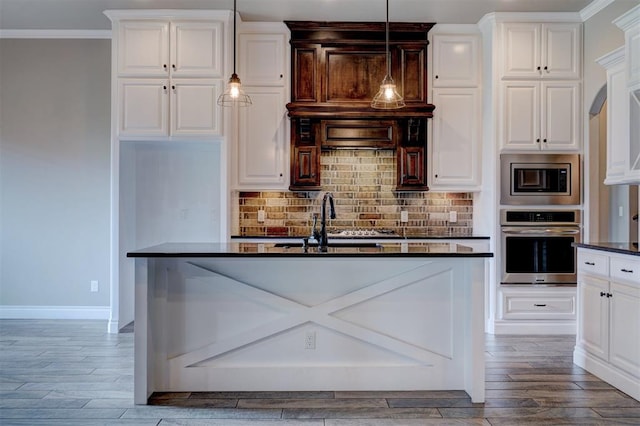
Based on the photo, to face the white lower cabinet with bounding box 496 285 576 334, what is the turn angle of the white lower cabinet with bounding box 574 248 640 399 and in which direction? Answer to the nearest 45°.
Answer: approximately 90° to its right

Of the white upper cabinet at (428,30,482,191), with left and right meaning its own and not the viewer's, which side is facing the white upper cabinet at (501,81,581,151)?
left

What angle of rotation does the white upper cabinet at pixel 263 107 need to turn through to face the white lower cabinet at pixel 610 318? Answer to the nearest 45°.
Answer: approximately 45° to its left

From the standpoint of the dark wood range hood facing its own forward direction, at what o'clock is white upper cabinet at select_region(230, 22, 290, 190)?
The white upper cabinet is roughly at 3 o'clock from the dark wood range hood.

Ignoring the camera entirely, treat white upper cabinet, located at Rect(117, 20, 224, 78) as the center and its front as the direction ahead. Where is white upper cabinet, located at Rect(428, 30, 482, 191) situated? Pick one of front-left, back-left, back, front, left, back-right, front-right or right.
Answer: left

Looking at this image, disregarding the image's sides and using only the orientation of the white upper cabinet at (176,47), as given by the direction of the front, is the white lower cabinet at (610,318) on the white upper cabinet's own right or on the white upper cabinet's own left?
on the white upper cabinet's own left

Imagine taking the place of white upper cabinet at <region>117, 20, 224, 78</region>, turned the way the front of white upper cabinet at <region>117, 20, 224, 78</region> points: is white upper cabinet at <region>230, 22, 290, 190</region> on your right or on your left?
on your left

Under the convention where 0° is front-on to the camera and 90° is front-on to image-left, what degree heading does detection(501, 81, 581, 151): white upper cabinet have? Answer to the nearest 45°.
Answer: approximately 0°

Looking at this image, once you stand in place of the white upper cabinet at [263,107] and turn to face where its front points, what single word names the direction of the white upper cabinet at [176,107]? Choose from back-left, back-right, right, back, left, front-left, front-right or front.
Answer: right
